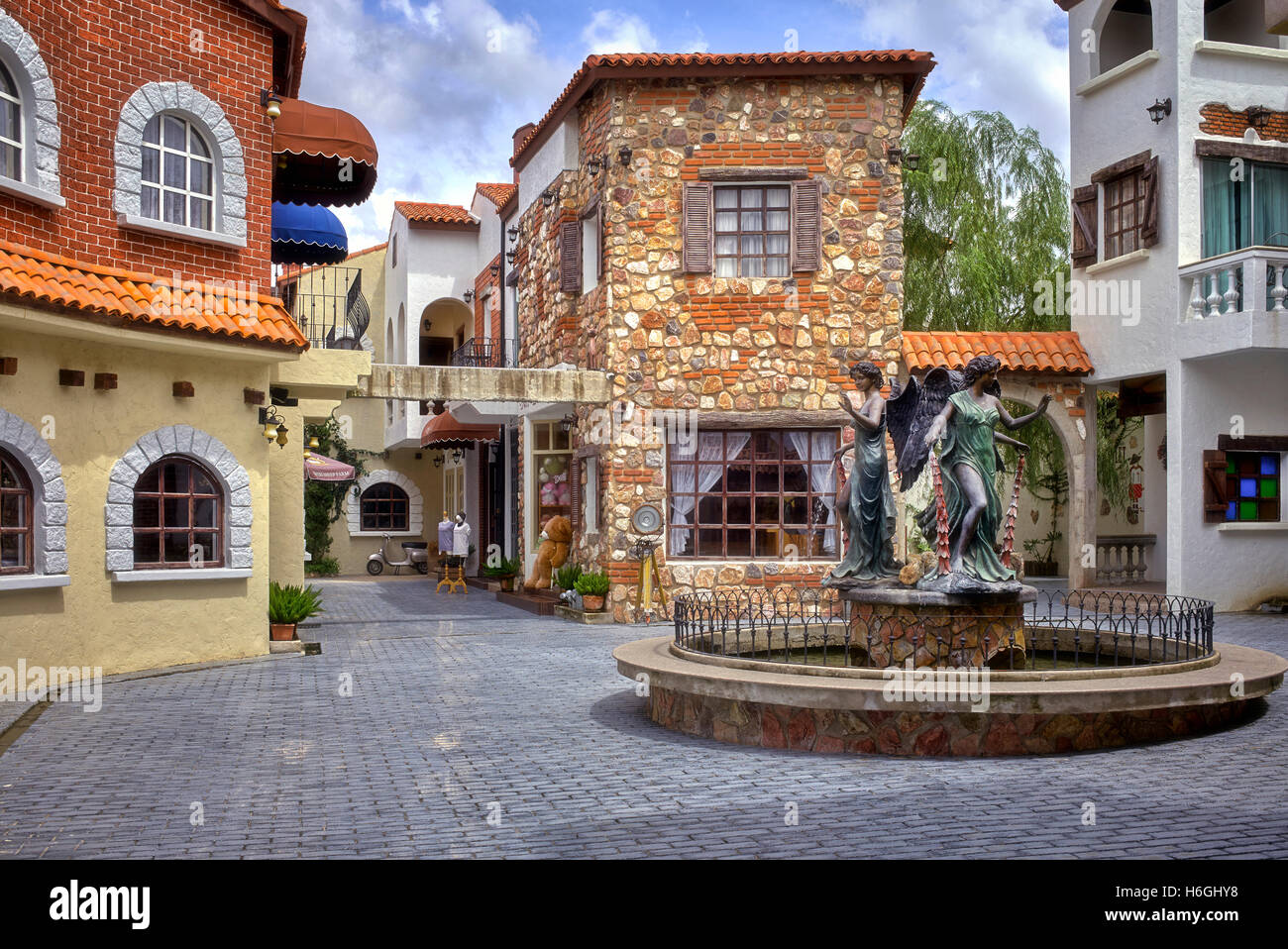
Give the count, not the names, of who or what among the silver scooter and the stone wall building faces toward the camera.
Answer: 1

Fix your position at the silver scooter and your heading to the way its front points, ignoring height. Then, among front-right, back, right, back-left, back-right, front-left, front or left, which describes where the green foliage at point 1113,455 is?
back-left

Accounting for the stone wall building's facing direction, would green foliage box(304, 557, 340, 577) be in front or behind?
behind

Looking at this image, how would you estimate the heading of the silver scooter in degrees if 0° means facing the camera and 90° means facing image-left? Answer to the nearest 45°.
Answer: approximately 90°

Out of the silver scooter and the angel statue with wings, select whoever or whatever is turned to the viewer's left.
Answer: the silver scooter

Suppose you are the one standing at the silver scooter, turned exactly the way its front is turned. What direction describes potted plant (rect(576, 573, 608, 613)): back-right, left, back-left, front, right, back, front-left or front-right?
left

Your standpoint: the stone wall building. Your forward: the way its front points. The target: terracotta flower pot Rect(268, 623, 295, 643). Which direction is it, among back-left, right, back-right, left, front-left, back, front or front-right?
front-right

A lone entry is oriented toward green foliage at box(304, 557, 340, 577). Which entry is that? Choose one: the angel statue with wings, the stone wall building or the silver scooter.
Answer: the silver scooter

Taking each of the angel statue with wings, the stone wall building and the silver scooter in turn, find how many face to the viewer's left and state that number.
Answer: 1

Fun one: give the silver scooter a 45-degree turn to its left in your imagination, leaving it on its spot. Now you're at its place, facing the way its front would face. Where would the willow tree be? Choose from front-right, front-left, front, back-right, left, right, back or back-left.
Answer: left

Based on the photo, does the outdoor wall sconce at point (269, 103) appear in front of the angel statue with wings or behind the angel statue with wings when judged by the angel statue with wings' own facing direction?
behind

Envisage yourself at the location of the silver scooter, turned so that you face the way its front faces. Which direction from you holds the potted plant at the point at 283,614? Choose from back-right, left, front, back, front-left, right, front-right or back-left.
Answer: left

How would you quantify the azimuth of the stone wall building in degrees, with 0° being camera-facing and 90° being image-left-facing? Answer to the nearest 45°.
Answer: approximately 0°

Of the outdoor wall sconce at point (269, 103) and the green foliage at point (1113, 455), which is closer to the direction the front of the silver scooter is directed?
the outdoor wall sconce

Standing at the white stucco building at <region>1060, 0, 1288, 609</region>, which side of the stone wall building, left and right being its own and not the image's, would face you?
left
